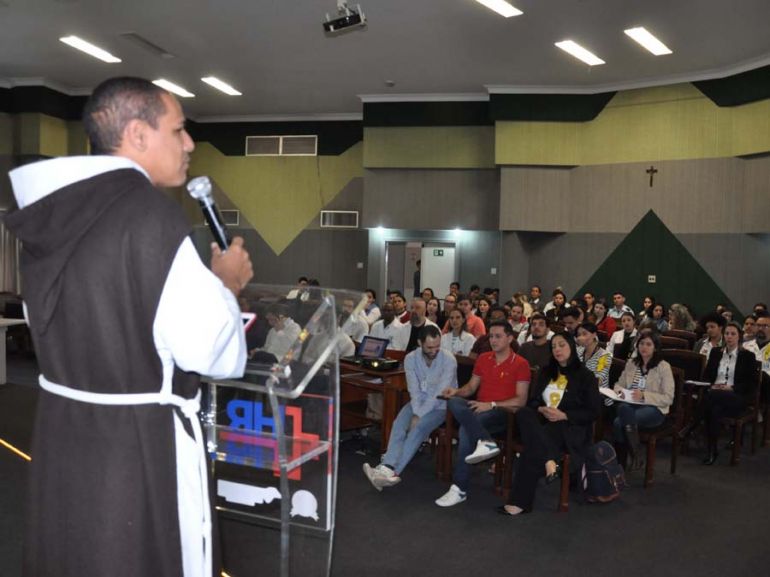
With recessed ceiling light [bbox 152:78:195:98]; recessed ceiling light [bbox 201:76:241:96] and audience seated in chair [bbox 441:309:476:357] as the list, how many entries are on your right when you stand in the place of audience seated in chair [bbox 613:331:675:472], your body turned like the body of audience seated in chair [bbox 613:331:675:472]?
3

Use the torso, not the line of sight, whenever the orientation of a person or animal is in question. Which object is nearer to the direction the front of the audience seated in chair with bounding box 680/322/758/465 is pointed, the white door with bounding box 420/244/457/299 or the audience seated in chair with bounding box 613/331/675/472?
the audience seated in chair

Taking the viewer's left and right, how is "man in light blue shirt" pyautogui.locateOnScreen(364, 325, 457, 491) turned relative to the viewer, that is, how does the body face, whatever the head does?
facing the viewer and to the left of the viewer

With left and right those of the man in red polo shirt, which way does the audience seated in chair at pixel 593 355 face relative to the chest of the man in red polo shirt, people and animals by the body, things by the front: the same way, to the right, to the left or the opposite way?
the same way

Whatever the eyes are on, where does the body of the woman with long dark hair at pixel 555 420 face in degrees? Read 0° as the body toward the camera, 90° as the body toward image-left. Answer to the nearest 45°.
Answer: approximately 45°

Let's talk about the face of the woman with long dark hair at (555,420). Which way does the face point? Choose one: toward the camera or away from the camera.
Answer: toward the camera

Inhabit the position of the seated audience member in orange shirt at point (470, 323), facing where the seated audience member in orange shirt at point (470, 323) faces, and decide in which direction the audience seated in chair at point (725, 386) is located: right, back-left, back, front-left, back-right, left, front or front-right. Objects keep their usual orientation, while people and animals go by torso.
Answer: left

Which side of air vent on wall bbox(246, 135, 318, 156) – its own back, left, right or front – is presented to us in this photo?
front

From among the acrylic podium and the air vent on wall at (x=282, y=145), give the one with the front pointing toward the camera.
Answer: the air vent on wall

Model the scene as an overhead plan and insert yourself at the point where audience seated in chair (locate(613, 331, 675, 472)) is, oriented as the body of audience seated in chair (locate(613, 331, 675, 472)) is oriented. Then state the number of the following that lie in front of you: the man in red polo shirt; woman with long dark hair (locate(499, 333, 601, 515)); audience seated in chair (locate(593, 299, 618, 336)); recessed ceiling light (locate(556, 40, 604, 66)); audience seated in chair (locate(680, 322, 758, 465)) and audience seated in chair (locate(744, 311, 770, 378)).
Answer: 2

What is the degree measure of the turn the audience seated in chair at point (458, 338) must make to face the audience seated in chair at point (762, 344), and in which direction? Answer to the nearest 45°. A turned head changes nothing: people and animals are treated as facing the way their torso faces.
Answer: approximately 90° to their left

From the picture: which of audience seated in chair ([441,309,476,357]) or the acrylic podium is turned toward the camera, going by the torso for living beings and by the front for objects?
the audience seated in chair

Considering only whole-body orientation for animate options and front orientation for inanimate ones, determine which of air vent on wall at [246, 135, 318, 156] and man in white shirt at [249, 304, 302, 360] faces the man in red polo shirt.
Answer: the air vent on wall

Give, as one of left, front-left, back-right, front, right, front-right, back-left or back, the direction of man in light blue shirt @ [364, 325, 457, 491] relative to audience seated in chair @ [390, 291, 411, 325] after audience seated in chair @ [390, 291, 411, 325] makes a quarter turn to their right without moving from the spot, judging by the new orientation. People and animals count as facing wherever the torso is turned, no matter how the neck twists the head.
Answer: back-left

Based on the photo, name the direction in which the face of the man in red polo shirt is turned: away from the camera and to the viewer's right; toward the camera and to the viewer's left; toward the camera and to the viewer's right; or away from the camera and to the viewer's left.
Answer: toward the camera and to the viewer's left

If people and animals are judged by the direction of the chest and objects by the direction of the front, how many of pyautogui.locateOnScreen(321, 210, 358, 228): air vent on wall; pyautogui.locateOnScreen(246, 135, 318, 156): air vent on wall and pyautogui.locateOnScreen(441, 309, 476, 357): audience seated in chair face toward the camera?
3

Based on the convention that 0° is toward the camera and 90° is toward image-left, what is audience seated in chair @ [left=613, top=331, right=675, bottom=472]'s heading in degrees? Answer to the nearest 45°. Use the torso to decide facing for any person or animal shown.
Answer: approximately 45°

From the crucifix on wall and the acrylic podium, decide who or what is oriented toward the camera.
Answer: the crucifix on wall
